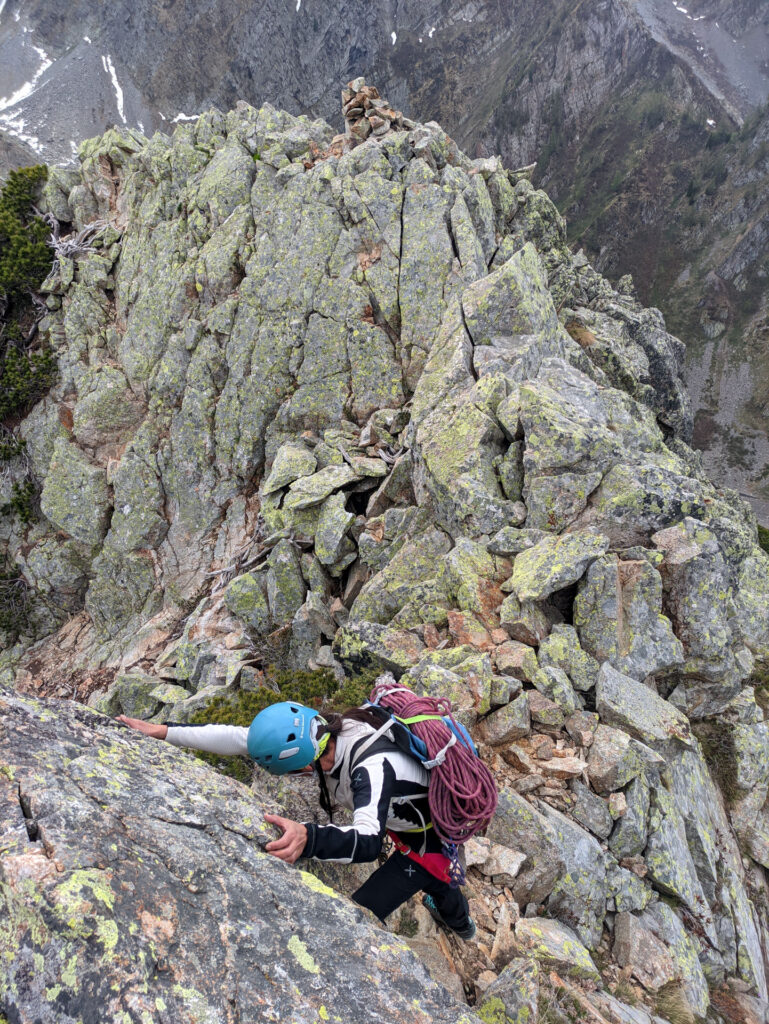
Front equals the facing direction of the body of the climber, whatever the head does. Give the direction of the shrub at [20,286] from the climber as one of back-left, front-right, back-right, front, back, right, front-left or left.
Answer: front-right

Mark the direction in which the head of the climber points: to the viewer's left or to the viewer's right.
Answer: to the viewer's left

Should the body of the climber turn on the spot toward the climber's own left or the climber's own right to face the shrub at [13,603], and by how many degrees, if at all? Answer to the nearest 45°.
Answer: approximately 45° to the climber's own right

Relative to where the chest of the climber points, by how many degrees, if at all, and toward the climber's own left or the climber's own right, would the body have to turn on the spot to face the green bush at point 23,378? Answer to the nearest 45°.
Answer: approximately 45° to the climber's own right

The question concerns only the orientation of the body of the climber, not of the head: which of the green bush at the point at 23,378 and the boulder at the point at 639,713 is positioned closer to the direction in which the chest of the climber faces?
the green bush

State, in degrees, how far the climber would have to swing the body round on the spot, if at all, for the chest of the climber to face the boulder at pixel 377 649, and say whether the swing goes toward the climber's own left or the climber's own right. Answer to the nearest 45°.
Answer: approximately 90° to the climber's own right

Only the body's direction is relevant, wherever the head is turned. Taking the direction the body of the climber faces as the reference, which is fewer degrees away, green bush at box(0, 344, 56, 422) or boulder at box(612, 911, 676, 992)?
the green bush

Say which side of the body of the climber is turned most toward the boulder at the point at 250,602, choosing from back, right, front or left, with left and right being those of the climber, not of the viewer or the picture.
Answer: right

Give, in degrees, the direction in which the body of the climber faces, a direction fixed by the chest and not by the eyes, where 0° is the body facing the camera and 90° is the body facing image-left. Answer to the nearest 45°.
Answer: approximately 90°

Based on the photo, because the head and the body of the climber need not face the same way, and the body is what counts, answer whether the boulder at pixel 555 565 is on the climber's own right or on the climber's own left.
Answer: on the climber's own right
